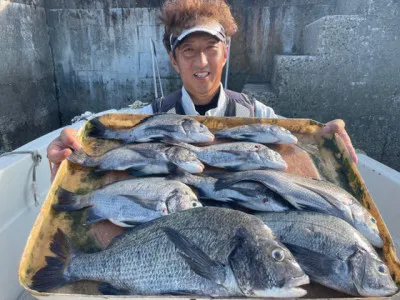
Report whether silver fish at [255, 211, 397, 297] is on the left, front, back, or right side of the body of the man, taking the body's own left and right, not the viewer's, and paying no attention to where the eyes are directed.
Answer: front

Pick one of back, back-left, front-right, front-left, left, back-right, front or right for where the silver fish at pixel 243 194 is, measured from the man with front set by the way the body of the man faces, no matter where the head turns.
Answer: front

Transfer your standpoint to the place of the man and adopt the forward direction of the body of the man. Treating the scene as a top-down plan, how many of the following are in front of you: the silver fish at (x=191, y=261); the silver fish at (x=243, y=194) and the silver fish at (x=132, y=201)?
3

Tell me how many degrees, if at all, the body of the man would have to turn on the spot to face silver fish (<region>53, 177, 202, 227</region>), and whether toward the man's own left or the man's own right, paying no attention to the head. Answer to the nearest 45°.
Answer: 0° — they already face it

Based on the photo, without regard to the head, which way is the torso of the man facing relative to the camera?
toward the camera

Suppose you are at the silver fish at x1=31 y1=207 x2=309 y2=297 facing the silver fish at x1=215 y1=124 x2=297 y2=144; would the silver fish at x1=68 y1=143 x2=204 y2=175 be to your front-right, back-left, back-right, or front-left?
front-left

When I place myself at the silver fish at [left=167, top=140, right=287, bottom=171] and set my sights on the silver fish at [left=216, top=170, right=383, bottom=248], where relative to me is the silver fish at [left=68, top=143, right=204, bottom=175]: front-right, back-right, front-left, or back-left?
back-right

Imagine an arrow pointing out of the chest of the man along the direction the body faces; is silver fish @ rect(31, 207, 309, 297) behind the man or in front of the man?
in front

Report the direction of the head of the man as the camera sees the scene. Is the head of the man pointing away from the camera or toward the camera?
toward the camera
